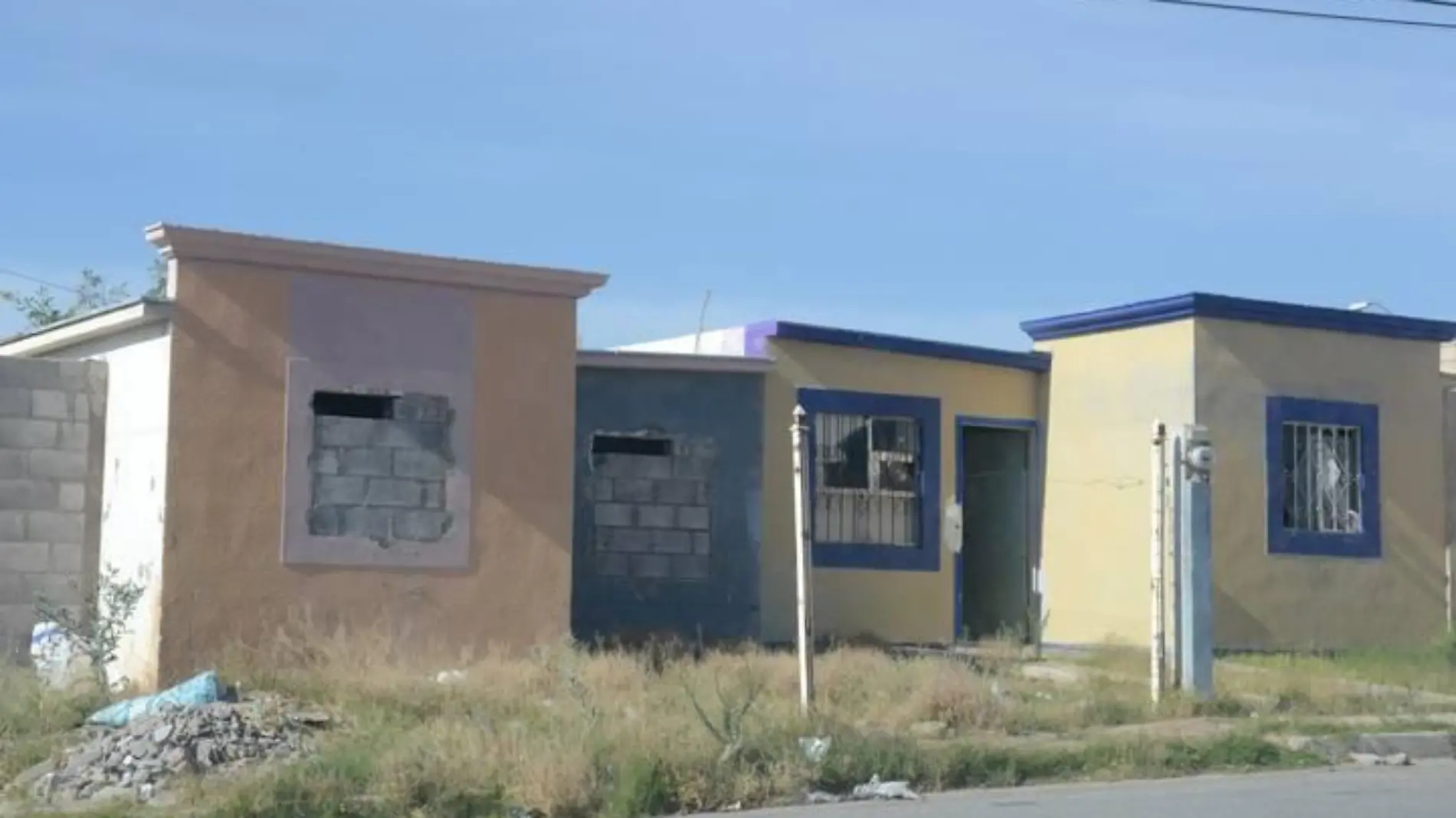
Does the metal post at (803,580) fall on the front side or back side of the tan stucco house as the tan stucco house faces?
on the front side

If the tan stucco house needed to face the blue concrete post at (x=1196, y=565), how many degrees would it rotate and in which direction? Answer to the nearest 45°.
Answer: approximately 45° to its left

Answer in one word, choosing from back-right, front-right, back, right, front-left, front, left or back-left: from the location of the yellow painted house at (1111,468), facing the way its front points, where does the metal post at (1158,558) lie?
front-right

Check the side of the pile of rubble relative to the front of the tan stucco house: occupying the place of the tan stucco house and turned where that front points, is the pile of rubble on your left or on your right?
on your right

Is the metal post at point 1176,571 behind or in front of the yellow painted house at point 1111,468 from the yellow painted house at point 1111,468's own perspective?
in front

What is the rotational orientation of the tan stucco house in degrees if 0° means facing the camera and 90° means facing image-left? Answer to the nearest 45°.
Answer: approximately 315°

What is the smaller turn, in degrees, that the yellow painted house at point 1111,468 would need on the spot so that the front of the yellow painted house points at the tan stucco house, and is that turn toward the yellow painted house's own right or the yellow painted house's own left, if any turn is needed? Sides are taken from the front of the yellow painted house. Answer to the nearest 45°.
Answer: approximately 90° to the yellow painted house's own right

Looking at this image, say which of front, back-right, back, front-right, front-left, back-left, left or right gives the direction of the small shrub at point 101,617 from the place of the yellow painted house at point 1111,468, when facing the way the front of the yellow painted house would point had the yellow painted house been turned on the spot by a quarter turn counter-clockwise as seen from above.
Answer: back

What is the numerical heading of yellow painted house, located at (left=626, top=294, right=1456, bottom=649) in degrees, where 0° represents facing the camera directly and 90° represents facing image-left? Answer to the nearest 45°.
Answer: approximately 315°
